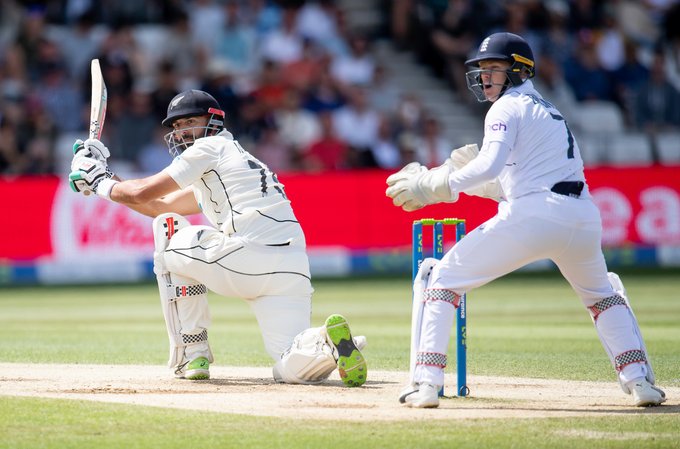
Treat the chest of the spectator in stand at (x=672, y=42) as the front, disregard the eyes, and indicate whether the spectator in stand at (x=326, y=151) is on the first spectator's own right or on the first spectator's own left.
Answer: on the first spectator's own right

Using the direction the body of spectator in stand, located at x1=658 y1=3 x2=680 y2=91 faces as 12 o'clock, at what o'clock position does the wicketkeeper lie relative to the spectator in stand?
The wicketkeeper is roughly at 12 o'clock from the spectator in stand.

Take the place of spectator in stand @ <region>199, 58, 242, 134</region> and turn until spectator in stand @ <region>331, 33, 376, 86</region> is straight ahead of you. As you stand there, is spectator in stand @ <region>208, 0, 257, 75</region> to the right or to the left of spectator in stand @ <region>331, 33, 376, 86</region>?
left

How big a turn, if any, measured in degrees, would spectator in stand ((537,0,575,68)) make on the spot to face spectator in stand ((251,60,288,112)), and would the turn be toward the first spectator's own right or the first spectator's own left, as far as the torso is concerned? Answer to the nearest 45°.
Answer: approximately 45° to the first spectator's own right

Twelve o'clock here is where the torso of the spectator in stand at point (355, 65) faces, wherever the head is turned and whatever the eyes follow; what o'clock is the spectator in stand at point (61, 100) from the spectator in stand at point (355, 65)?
the spectator in stand at point (61, 100) is roughly at 2 o'clock from the spectator in stand at point (355, 65).

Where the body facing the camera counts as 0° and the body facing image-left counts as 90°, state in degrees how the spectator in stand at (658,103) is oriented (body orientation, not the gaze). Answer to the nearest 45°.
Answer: approximately 0°

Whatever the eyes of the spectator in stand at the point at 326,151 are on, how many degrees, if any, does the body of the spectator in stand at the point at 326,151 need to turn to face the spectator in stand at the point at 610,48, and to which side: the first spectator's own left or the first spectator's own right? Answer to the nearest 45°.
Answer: approximately 135° to the first spectator's own left

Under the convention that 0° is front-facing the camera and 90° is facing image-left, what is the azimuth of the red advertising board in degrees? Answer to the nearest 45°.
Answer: approximately 0°
